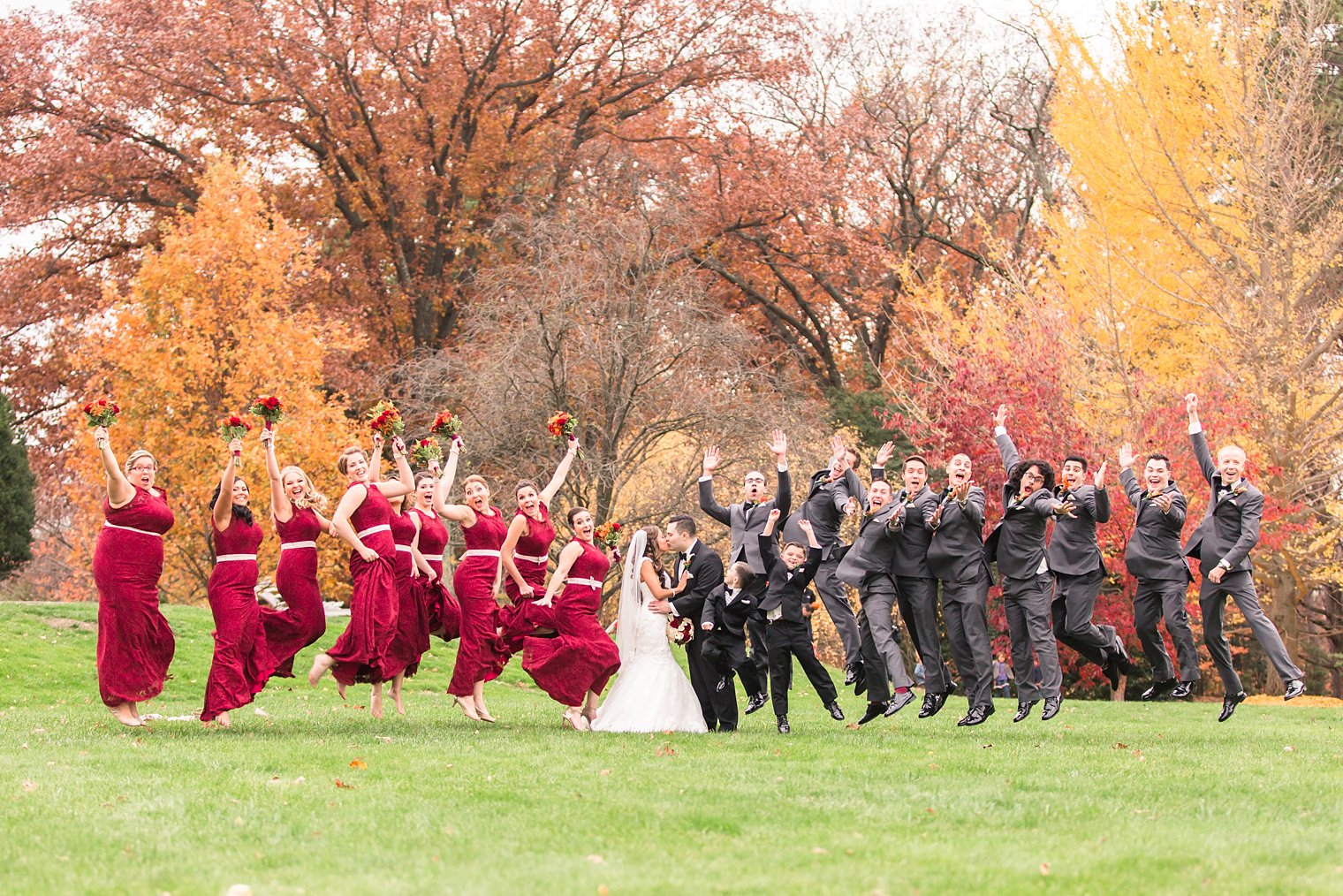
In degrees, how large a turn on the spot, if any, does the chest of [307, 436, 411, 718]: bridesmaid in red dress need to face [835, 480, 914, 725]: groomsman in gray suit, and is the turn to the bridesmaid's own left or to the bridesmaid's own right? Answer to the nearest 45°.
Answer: approximately 45° to the bridesmaid's own left

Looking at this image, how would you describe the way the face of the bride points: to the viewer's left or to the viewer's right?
to the viewer's right

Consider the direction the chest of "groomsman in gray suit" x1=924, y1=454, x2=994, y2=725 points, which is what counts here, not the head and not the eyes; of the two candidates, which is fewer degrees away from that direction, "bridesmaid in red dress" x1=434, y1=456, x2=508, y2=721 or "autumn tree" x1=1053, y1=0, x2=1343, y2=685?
the bridesmaid in red dress

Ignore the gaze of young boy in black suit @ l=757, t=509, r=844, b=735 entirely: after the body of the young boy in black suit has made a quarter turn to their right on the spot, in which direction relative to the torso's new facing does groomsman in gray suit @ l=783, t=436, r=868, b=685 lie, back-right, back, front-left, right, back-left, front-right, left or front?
right

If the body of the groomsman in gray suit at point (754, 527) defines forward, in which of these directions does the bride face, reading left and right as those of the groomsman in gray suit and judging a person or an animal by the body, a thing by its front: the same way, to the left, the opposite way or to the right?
to the left

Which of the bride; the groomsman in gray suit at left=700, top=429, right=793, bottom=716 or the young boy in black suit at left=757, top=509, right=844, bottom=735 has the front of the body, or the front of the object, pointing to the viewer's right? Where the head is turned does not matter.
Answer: the bride

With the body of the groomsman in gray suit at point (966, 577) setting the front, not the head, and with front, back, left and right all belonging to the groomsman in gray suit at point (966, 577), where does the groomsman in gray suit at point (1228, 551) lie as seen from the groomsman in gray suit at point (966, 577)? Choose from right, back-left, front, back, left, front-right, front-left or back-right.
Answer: back-left

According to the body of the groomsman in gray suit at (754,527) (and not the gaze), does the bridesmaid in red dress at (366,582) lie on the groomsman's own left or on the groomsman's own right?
on the groomsman's own right

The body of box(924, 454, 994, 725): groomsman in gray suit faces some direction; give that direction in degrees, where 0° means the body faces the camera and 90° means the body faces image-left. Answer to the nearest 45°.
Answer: approximately 45°

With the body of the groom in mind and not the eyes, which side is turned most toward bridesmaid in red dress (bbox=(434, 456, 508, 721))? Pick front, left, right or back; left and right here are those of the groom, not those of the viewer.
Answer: front
